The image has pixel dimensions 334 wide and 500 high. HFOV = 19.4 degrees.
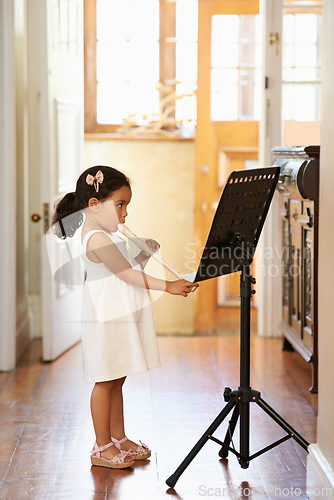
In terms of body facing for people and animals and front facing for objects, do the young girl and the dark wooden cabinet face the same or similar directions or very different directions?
very different directions

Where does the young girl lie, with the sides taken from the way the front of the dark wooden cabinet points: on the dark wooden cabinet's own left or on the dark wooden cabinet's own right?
on the dark wooden cabinet's own left

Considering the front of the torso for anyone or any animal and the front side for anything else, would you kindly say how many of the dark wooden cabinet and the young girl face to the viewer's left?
1

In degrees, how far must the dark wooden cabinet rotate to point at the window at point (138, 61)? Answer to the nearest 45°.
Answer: approximately 45° to its right

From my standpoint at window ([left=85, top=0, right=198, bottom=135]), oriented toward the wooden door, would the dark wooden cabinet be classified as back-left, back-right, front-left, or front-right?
front-right

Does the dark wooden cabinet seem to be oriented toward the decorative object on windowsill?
no

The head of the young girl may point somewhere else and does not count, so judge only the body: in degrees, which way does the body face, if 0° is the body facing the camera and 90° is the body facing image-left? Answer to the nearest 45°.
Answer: approximately 270°

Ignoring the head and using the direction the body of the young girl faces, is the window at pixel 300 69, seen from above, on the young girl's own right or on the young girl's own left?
on the young girl's own left

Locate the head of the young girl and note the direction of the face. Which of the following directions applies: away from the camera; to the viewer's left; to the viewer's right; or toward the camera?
to the viewer's right

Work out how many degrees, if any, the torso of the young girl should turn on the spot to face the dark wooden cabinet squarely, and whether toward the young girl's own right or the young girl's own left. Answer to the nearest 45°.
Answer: approximately 45° to the young girl's own left

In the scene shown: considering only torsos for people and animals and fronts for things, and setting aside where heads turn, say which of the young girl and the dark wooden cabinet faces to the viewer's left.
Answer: the dark wooden cabinet

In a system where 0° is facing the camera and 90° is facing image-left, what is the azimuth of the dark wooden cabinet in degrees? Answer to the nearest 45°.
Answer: approximately 90°

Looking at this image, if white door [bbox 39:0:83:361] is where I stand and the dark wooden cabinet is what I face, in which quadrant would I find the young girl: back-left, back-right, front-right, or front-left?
front-right
